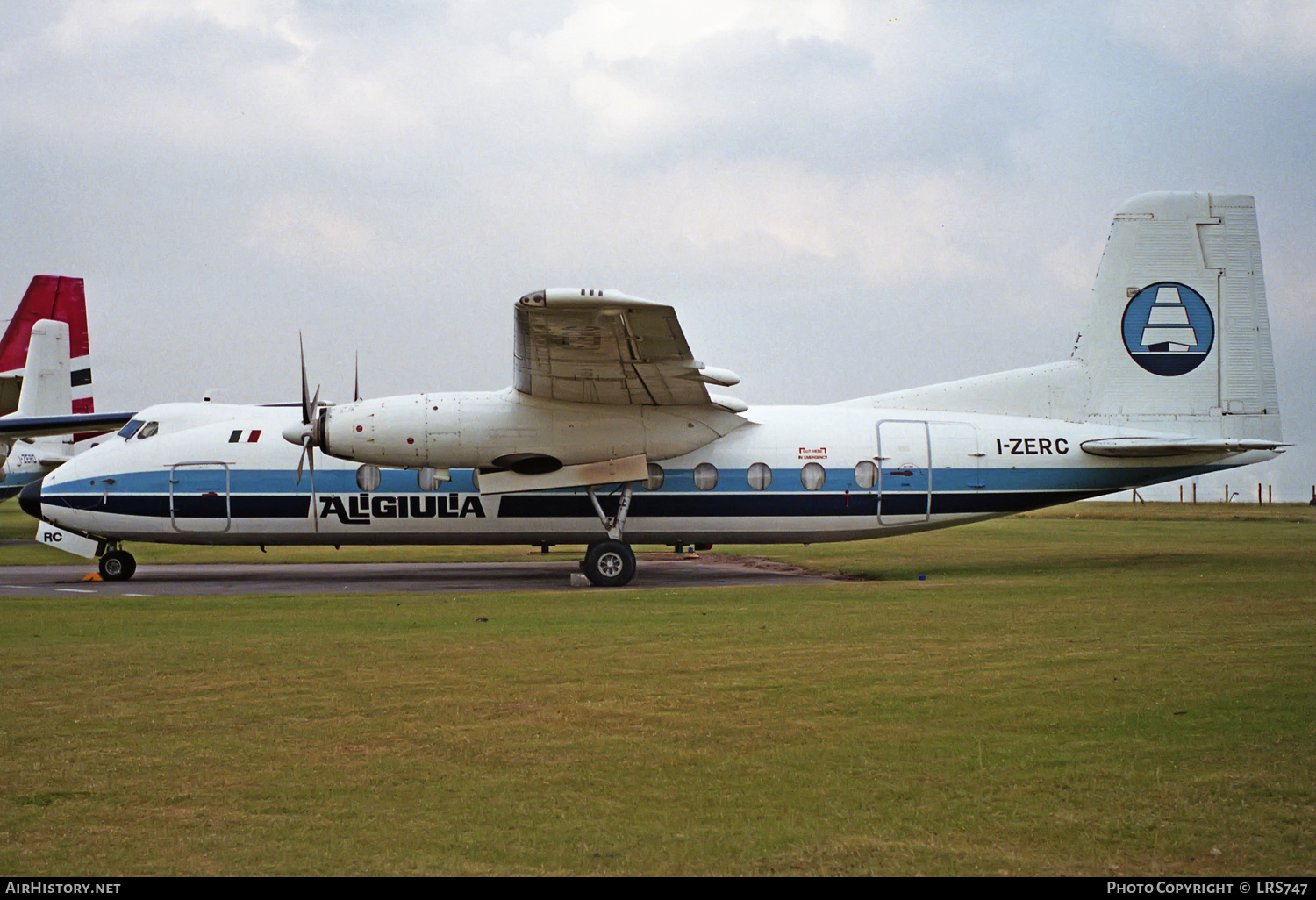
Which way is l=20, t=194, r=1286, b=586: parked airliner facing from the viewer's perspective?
to the viewer's left
